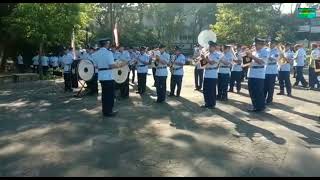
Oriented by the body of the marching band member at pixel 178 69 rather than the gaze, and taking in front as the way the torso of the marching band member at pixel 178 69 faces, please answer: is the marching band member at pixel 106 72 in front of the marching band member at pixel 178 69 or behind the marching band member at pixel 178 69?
in front

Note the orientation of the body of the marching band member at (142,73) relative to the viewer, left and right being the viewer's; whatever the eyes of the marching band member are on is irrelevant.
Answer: facing the viewer and to the left of the viewer

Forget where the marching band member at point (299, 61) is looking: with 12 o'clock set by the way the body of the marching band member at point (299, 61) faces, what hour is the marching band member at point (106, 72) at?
the marching band member at point (106, 72) is roughly at 10 o'clock from the marching band member at point (299, 61).

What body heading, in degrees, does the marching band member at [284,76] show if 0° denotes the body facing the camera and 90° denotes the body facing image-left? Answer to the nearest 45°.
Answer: approximately 90°

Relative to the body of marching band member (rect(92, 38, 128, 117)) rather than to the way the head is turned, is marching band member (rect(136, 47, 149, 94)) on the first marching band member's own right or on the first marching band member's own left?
on the first marching band member's own left

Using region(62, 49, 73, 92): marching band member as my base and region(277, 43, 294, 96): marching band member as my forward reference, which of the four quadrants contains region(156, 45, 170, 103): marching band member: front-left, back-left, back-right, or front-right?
front-right

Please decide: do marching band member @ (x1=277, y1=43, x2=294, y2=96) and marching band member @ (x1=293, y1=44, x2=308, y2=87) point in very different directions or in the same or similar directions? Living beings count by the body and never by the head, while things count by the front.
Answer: same or similar directions
